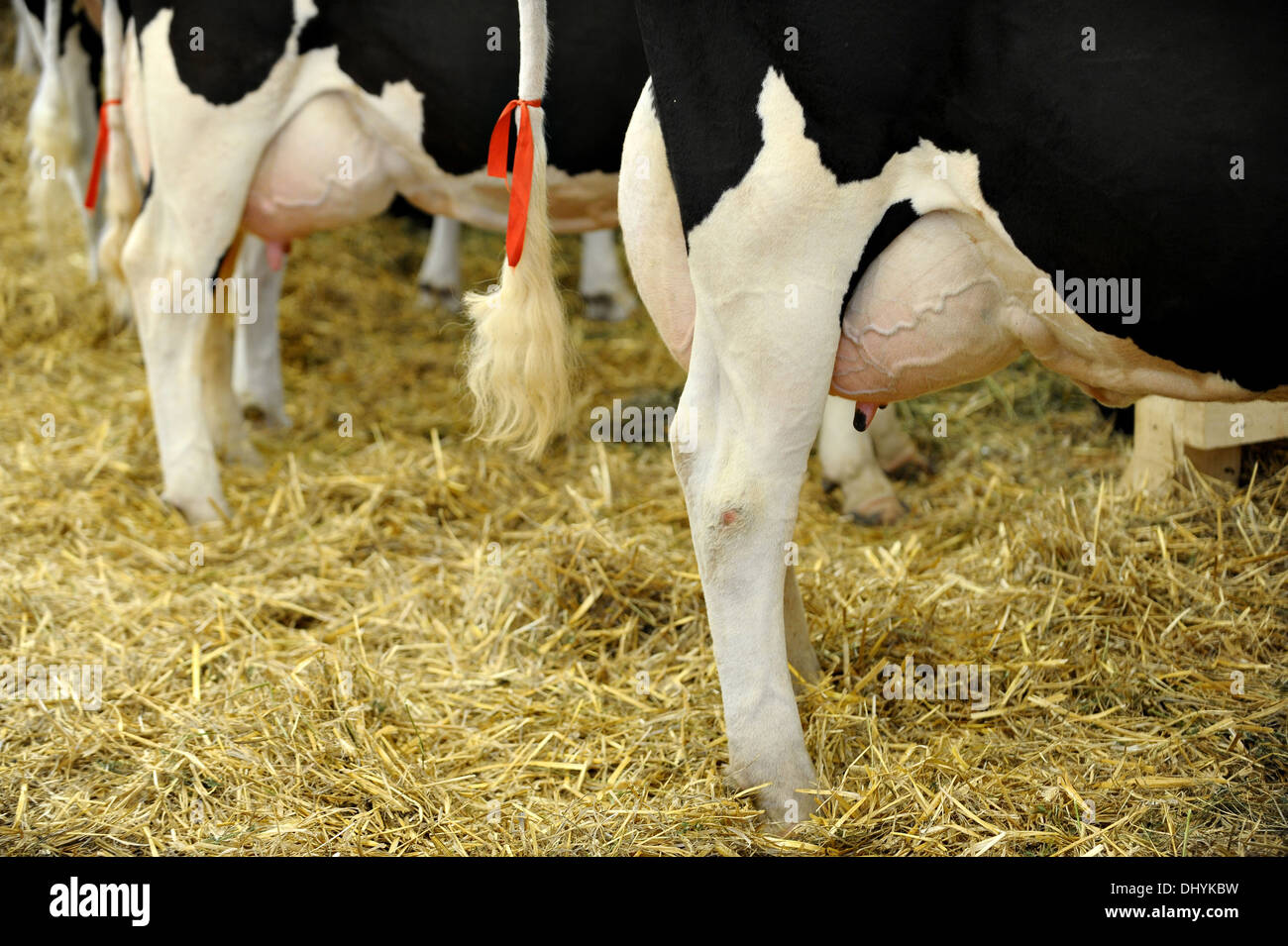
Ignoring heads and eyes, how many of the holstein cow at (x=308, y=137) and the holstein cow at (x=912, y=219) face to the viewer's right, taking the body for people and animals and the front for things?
2

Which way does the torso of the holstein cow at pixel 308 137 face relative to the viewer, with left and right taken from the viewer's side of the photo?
facing to the right of the viewer

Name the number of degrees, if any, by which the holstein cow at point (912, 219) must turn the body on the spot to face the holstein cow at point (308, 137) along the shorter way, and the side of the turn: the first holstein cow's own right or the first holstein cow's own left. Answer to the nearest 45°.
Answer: approximately 135° to the first holstein cow's own left

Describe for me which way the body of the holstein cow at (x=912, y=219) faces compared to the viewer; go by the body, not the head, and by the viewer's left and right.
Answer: facing to the right of the viewer

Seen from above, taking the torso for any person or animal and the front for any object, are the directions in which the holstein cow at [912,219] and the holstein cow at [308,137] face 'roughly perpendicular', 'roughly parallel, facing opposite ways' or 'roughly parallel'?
roughly parallel

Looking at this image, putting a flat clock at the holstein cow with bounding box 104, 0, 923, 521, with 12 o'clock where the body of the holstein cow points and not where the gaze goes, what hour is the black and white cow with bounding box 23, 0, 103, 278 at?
The black and white cow is roughly at 8 o'clock from the holstein cow.

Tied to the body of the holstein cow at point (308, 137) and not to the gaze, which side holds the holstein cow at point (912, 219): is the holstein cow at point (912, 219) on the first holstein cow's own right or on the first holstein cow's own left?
on the first holstein cow's own right

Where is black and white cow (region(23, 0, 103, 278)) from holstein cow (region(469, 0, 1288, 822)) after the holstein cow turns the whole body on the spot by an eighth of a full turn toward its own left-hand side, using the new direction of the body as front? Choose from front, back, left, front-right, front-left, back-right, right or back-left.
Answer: left
